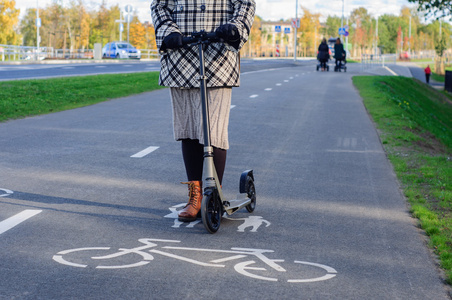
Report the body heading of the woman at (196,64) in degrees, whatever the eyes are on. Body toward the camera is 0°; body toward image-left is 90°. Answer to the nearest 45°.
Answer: approximately 0°
